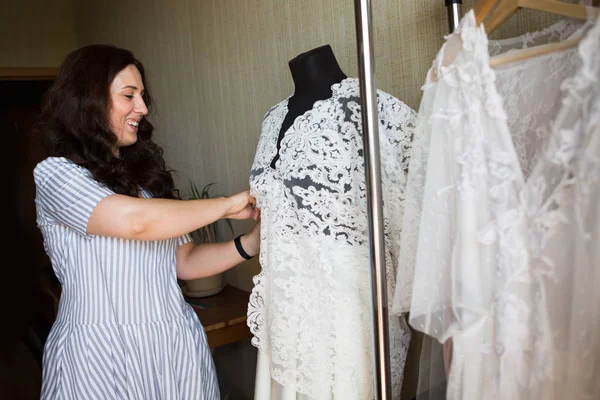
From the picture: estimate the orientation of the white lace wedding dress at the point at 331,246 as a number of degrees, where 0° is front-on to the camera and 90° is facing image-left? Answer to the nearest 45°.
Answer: approximately 45°

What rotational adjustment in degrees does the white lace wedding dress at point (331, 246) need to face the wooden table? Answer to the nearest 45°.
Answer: approximately 90° to its right

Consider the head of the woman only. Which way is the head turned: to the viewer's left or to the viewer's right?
to the viewer's right
